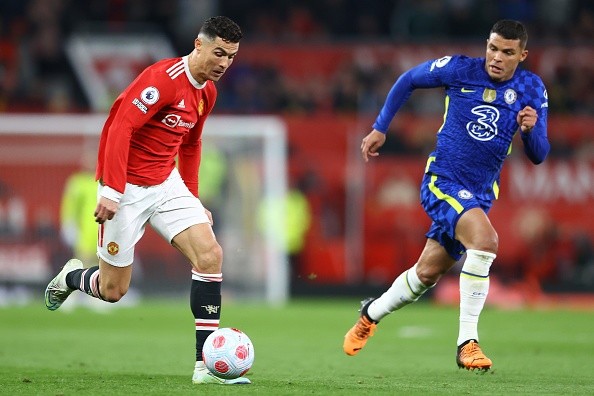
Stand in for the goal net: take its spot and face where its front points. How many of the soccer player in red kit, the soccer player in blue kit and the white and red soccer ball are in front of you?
3

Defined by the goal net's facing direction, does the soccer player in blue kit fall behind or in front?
in front

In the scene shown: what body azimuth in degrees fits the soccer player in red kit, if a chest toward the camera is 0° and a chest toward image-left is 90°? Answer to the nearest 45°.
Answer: approximately 315°

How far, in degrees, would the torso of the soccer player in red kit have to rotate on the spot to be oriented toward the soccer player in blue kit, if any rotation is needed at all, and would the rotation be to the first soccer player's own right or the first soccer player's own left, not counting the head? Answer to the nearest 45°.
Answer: approximately 45° to the first soccer player's own left

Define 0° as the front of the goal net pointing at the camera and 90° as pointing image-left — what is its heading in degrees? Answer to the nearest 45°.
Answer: approximately 0°

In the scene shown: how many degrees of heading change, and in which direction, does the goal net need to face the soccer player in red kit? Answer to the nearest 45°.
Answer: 0° — it already faces them

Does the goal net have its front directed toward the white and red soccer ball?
yes

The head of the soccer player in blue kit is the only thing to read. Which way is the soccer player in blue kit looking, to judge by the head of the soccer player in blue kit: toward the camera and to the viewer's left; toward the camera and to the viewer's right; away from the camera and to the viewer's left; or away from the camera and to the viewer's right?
toward the camera and to the viewer's left
